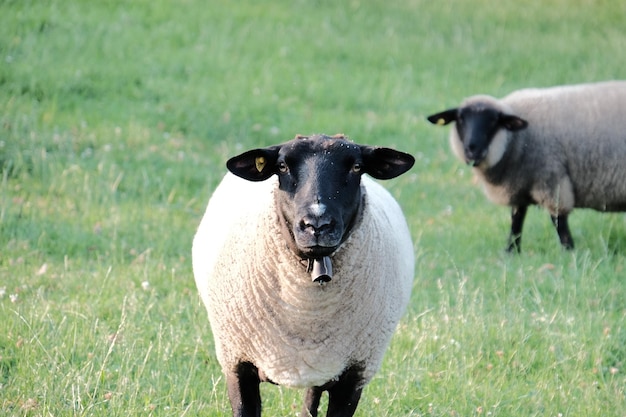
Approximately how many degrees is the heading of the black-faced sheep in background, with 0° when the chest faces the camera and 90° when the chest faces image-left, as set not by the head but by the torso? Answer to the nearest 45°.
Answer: approximately 90°

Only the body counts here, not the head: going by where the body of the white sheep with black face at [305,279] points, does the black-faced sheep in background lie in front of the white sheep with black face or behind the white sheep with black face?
behind

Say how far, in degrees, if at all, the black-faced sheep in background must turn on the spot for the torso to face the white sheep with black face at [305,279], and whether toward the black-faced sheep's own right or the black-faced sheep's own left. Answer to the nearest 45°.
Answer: approximately 90° to the black-faced sheep's own left

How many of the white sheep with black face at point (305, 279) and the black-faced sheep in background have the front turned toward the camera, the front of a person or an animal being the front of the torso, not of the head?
1

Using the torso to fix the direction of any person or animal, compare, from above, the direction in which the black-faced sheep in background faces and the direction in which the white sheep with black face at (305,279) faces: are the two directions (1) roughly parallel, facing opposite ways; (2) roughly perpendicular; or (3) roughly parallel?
roughly perpendicular

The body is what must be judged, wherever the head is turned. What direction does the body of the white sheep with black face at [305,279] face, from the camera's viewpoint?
toward the camera
